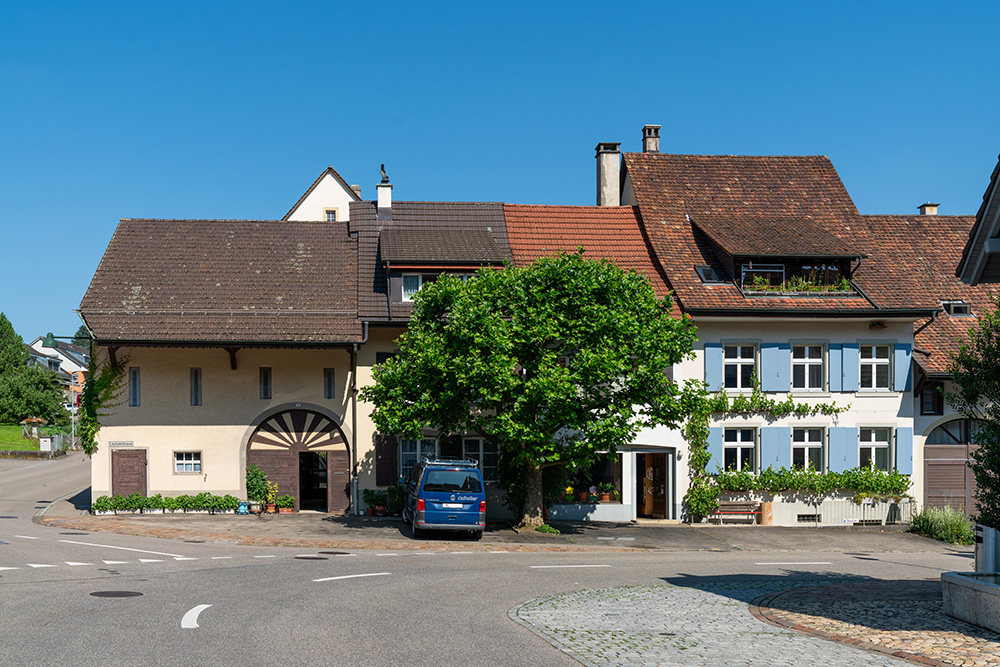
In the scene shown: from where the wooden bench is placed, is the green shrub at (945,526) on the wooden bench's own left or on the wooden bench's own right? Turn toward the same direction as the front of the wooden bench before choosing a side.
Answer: on the wooden bench's own left

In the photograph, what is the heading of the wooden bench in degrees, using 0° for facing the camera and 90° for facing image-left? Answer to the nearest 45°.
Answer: approximately 0°

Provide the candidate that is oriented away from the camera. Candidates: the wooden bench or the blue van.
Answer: the blue van

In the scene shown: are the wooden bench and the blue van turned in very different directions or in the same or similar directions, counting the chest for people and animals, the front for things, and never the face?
very different directions

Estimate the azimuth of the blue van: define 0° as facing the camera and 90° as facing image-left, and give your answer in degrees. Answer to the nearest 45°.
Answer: approximately 180°

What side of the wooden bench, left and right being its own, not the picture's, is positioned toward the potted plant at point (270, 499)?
right

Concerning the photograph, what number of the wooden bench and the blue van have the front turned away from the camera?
1

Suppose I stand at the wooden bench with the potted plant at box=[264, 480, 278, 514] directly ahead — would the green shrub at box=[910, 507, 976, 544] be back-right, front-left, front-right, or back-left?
back-left

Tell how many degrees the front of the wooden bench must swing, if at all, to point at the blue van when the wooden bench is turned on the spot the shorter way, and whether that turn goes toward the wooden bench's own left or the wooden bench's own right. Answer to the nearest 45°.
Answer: approximately 45° to the wooden bench's own right

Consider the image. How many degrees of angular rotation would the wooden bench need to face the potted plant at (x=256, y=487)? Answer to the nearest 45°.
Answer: approximately 90° to its right
